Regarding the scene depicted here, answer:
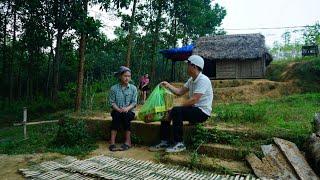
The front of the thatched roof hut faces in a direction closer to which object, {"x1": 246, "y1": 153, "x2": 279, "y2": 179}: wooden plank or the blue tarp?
the wooden plank

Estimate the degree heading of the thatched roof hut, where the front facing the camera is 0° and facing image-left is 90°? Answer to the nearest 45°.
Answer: approximately 0°

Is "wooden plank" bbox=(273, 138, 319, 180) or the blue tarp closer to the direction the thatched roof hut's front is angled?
the wooden plank

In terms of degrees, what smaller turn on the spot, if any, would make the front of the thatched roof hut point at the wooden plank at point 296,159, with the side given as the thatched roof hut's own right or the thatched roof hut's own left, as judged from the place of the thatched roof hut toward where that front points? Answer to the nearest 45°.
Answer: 0° — it already faces it

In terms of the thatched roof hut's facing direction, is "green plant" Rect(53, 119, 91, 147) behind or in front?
in front

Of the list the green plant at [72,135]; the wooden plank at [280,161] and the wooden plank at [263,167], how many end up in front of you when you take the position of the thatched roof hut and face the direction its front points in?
3

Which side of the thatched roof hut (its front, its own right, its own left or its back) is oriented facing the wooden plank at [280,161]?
front

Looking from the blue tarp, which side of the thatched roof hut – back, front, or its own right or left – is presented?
right

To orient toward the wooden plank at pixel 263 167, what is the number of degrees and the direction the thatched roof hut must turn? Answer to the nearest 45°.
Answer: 0° — it already faces it
